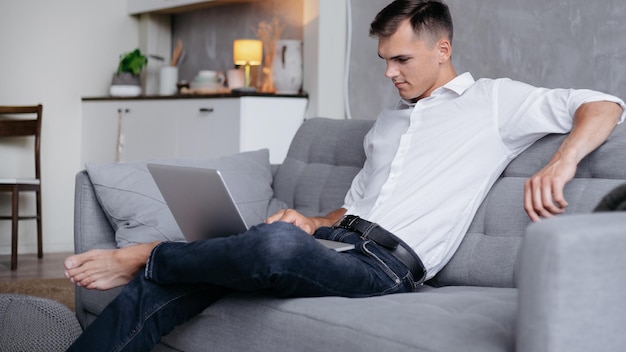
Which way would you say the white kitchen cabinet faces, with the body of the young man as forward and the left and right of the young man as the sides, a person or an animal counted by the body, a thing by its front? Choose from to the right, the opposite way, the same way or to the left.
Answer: the same way

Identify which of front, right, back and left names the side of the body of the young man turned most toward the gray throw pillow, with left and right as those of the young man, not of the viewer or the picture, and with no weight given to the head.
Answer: right

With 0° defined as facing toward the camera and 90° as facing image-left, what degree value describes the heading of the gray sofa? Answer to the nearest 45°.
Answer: approximately 45°

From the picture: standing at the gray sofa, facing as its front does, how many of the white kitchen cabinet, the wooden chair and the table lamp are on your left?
0

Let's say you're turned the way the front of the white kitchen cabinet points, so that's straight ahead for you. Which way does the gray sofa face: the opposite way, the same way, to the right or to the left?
the same way

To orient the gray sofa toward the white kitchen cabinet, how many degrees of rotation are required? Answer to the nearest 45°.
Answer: approximately 135° to its right

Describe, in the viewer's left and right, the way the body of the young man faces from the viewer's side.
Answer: facing the viewer and to the left of the viewer

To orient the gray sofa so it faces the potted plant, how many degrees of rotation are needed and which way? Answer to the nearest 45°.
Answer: approximately 90° to its right

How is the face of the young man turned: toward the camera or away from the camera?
toward the camera

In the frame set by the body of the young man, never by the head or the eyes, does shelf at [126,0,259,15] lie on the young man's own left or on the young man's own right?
on the young man's own right
